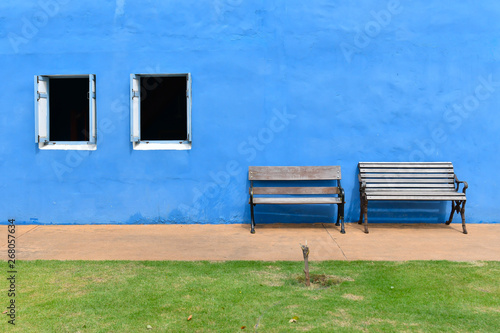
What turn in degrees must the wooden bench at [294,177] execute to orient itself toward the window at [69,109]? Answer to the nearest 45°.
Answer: approximately 135° to its right

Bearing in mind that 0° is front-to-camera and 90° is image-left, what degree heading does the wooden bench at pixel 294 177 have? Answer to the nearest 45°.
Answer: approximately 0°

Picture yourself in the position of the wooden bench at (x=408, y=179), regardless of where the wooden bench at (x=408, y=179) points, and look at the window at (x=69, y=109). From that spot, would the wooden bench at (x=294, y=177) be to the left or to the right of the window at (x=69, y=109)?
left

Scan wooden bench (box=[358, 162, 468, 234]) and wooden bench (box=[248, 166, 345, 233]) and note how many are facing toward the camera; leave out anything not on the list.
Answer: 2

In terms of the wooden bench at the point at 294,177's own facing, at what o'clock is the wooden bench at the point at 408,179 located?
the wooden bench at the point at 408,179 is roughly at 9 o'clock from the wooden bench at the point at 294,177.

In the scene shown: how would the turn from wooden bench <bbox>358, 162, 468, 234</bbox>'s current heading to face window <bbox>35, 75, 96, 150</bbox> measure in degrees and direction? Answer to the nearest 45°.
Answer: approximately 90° to its right

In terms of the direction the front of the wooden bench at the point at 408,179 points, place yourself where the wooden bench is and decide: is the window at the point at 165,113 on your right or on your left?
on your right

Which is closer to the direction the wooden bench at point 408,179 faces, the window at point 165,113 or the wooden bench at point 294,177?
the wooden bench

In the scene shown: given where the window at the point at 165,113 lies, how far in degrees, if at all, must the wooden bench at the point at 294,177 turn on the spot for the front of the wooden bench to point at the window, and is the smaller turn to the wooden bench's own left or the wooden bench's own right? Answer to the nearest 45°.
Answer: approximately 135° to the wooden bench's own right

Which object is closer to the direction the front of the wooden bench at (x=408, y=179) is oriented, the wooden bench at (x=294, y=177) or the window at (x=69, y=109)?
the wooden bench

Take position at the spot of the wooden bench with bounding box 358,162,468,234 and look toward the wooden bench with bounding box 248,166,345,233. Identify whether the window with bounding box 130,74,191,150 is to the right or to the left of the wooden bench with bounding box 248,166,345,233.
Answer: right
